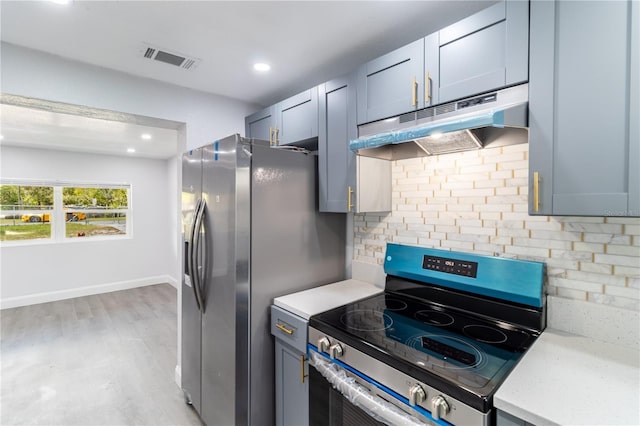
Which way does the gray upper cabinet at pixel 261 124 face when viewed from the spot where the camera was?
facing the viewer and to the left of the viewer

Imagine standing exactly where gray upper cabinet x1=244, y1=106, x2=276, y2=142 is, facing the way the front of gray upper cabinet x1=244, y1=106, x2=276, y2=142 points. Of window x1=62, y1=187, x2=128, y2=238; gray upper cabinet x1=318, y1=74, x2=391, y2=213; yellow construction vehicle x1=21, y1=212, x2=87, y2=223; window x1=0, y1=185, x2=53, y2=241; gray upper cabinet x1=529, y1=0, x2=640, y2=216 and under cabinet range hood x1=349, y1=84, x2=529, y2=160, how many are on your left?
3

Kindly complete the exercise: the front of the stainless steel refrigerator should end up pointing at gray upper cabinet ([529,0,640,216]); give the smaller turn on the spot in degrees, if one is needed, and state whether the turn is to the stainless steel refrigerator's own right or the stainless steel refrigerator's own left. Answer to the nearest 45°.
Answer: approximately 90° to the stainless steel refrigerator's own left

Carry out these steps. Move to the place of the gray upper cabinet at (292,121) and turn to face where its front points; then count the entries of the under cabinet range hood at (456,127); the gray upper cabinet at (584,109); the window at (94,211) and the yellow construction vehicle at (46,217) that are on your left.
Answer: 2

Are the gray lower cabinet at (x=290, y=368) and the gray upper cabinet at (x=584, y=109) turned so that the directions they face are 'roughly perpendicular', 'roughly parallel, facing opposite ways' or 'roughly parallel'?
roughly parallel

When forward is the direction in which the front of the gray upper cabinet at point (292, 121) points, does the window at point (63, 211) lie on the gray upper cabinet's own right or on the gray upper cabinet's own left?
on the gray upper cabinet's own right

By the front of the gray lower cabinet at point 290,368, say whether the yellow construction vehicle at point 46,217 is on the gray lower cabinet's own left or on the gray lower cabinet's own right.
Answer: on the gray lower cabinet's own right

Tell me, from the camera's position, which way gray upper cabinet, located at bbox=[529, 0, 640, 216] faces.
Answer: facing the viewer

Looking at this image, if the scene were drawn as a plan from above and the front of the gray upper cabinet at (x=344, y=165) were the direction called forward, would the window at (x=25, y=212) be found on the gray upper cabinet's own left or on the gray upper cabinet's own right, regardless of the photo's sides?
on the gray upper cabinet's own right

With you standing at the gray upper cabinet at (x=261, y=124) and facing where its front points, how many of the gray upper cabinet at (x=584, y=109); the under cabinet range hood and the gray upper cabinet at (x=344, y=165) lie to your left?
3

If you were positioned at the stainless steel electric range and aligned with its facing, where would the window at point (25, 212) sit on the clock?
The window is roughly at 2 o'clock from the stainless steel electric range.

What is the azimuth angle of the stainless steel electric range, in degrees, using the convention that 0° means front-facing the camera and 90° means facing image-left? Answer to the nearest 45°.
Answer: approximately 45°
